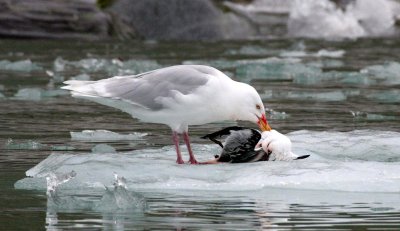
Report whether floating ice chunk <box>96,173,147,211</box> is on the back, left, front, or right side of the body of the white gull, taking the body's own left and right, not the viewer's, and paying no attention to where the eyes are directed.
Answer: right

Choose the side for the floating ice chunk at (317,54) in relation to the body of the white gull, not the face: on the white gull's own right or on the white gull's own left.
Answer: on the white gull's own left

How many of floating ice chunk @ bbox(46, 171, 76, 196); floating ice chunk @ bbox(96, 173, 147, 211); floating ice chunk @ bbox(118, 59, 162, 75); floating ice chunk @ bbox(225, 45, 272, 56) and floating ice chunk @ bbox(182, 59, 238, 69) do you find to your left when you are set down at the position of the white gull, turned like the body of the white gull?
3

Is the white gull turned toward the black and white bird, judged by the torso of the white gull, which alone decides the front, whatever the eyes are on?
yes

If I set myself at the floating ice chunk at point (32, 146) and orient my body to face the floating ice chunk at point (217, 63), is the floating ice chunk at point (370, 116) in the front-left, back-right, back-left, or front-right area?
front-right

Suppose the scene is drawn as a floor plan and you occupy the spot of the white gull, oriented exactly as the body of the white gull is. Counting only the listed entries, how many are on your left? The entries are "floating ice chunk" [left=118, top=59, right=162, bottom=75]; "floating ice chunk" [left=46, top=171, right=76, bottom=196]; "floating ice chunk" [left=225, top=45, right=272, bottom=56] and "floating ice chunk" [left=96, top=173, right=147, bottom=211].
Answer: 2

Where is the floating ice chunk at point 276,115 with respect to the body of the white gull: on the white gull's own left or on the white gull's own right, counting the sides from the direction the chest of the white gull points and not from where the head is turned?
on the white gull's own left

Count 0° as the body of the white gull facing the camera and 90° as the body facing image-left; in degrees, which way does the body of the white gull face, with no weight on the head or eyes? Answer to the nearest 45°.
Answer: approximately 270°

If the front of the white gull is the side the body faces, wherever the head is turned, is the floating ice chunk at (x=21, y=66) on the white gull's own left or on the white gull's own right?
on the white gull's own left

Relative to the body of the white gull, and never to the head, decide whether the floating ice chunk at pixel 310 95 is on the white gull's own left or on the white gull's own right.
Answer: on the white gull's own left

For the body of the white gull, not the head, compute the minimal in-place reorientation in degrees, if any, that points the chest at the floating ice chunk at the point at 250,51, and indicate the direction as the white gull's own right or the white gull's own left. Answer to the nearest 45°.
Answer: approximately 90° to the white gull's own left

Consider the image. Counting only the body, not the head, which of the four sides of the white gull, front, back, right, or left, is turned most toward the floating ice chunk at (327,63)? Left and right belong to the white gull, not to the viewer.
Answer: left
